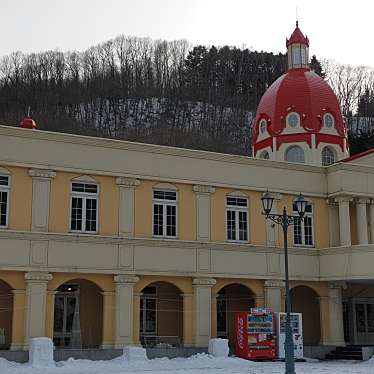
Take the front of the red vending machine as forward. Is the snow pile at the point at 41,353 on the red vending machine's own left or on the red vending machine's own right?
on the red vending machine's own right

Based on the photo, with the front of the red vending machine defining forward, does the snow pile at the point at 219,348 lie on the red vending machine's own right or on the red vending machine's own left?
on the red vending machine's own right

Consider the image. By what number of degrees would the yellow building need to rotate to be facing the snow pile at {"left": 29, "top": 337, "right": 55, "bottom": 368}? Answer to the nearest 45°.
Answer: approximately 45° to its right

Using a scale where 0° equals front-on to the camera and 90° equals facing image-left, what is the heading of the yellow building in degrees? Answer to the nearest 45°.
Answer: approximately 0°

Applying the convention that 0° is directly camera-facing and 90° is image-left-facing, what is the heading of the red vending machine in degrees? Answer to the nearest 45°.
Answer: approximately 315°
